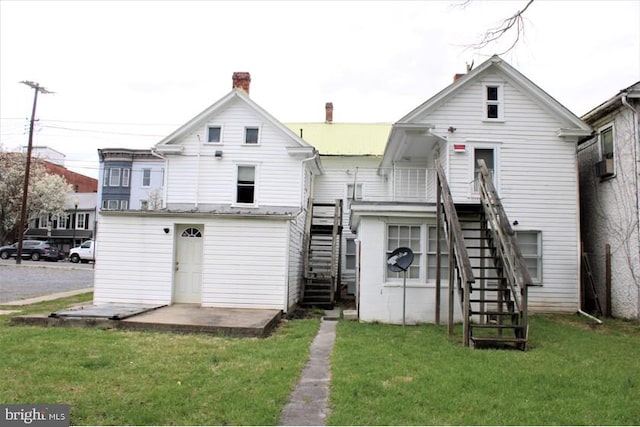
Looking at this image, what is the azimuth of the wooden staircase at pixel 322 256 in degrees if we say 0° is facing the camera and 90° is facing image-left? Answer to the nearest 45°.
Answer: approximately 0°

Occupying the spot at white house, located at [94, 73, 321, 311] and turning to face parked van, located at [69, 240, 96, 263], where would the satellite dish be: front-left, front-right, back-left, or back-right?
back-right

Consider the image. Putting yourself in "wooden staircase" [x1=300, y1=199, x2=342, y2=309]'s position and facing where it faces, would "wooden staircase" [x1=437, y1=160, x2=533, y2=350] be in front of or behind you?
in front

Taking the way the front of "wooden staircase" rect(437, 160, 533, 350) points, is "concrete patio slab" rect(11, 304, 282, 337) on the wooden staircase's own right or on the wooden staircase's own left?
on the wooden staircase's own right

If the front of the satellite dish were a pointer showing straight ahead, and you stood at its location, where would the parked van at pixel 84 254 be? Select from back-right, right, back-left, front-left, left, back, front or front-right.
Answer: right

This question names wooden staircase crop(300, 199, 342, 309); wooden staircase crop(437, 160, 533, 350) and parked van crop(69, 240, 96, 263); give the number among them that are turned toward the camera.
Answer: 2

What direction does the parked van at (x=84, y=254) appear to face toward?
to the viewer's left

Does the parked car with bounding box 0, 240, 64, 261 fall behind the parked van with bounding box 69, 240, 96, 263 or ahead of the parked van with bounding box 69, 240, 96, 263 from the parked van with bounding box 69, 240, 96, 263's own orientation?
ahead

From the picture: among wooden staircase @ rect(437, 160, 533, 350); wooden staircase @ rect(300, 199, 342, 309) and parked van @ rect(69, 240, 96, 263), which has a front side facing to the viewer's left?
the parked van

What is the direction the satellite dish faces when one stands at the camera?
facing the viewer and to the left of the viewer

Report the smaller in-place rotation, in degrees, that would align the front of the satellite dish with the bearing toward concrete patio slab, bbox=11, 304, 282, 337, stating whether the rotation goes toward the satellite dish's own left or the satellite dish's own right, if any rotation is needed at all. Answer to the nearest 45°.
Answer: approximately 45° to the satellite dish's own right

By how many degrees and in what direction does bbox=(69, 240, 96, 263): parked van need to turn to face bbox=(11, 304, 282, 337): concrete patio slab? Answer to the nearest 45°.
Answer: approximately 90° to its left

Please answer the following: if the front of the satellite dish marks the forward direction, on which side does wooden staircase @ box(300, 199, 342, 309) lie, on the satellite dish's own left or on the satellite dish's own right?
on the satellite dish's own right
